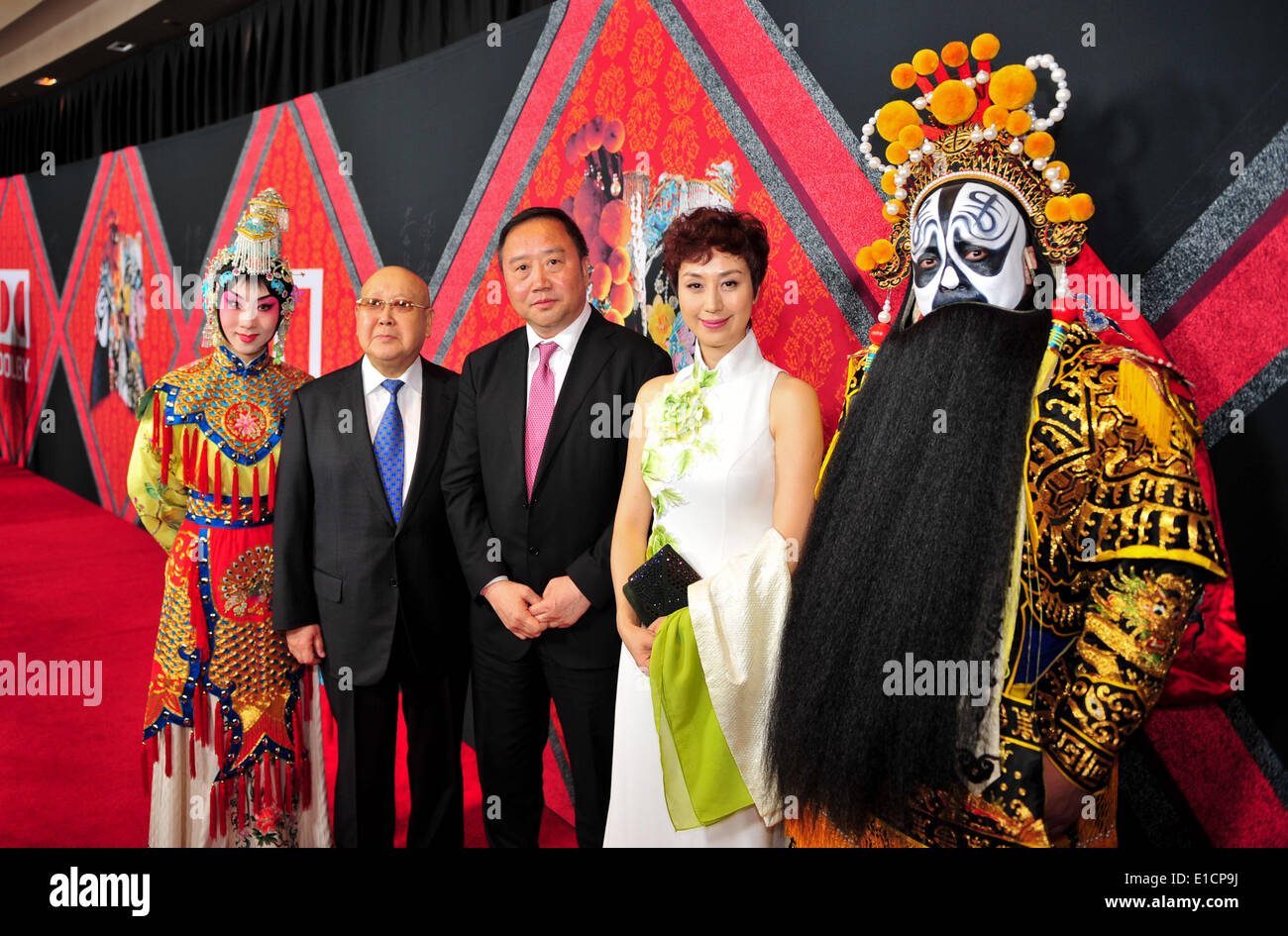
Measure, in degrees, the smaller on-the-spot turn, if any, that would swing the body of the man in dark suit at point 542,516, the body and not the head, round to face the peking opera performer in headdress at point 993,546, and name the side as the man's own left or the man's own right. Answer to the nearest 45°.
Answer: approximately 45° to the man's own left

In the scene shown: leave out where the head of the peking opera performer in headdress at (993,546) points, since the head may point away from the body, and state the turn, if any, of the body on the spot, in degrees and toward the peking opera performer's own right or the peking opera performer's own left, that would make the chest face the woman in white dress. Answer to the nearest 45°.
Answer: approximately 90° to the peking opera performer's own right

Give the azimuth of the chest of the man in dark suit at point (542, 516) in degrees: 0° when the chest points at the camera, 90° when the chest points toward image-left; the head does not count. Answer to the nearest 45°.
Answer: approximately 0°

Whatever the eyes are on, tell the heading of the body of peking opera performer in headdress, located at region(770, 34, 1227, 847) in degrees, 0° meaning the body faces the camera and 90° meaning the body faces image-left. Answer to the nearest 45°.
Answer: approximately 45°

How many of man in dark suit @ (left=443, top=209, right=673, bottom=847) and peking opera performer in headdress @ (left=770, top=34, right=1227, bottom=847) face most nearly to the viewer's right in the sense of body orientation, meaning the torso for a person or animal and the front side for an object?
0
